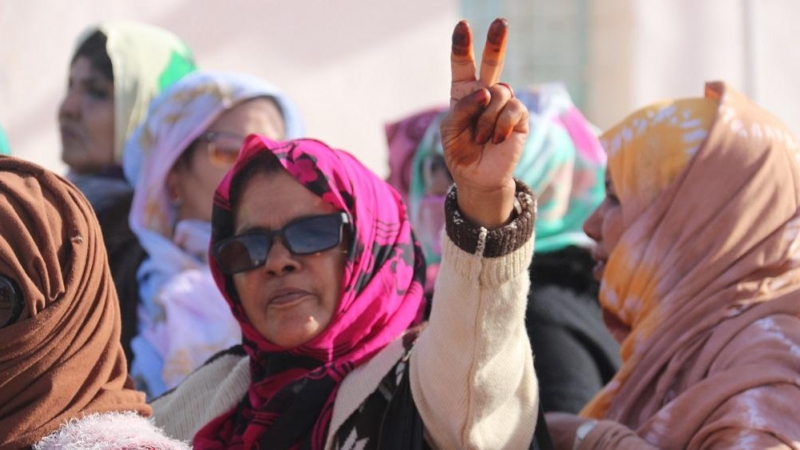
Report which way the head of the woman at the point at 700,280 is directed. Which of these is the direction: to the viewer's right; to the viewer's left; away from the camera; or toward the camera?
to the viewer's left

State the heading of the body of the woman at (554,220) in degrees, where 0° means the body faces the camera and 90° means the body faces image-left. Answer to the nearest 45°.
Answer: approximately 90°

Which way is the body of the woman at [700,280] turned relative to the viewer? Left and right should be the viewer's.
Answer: facing to the left of the viewer

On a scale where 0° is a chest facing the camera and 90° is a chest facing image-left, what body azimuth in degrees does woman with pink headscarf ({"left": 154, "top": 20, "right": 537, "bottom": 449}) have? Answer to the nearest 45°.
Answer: approximately 45°

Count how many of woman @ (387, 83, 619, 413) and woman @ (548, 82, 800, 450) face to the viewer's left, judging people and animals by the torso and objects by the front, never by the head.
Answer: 2
